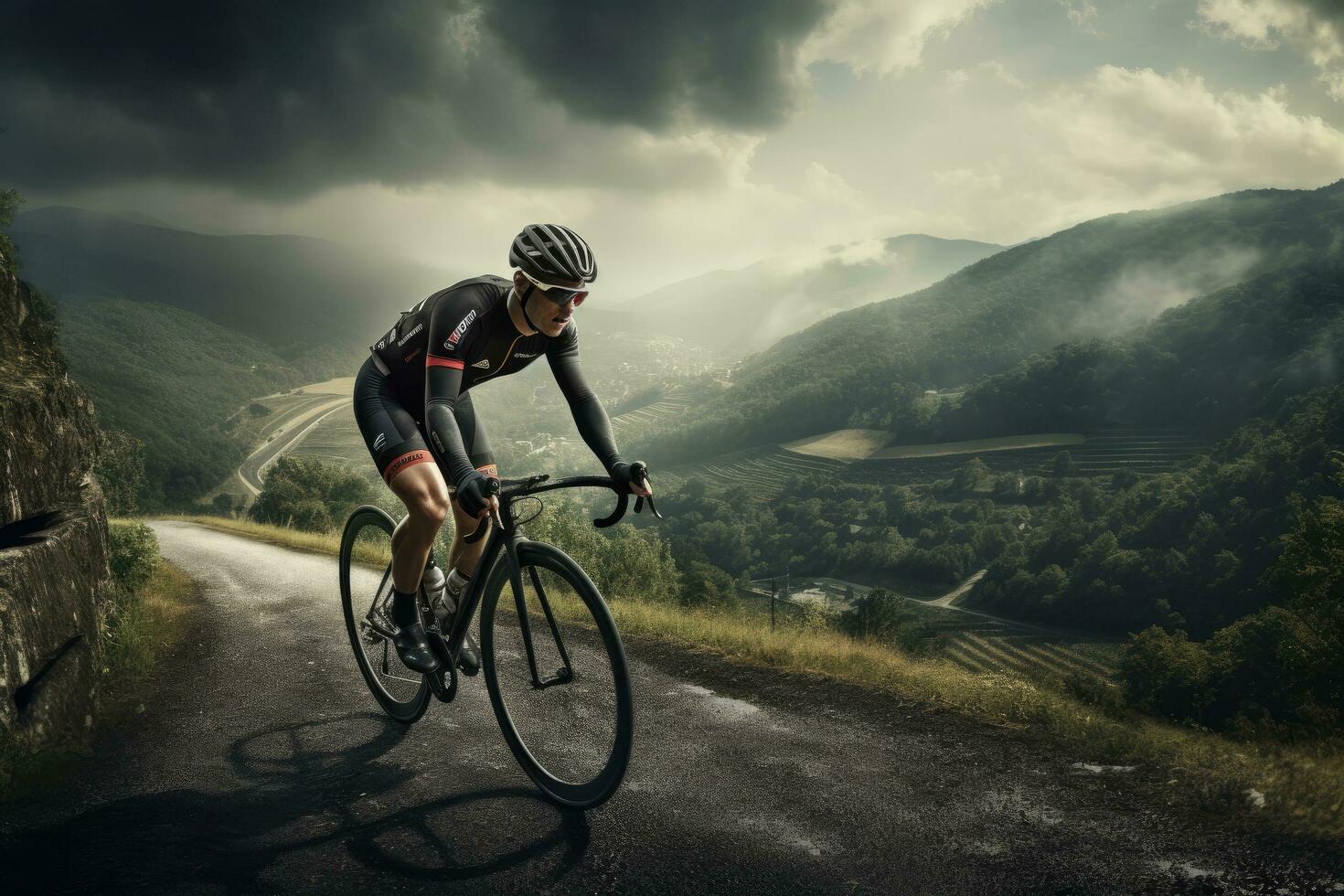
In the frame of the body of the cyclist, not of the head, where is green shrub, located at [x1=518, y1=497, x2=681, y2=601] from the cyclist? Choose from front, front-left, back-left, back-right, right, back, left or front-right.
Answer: back-left

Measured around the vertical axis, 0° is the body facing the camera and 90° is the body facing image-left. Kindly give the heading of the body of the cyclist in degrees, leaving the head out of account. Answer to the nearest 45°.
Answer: approximately 315°

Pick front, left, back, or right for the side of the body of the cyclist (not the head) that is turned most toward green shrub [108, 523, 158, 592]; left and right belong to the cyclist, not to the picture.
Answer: back

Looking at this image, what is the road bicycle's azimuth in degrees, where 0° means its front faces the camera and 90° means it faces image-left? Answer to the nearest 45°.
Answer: approximately 315°

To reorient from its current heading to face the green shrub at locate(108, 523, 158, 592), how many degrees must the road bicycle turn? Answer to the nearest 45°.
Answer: approximately 180°

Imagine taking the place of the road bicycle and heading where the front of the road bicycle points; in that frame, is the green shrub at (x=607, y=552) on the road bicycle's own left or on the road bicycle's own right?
on the road bicycle's own left

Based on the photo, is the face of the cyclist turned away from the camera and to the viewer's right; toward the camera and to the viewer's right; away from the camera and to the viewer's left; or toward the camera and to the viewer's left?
toward the camera and to the viewer's right
